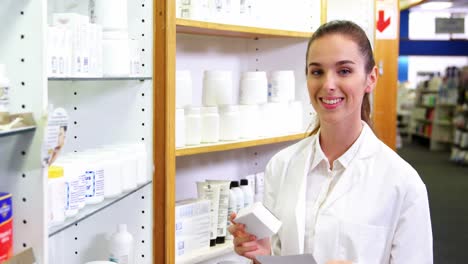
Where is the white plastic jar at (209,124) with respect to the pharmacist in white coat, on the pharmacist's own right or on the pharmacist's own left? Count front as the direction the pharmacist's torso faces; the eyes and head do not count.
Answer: on the pharmacist's own right

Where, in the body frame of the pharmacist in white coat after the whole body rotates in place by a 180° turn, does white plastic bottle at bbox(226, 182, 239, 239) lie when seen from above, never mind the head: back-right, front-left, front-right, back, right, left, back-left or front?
left

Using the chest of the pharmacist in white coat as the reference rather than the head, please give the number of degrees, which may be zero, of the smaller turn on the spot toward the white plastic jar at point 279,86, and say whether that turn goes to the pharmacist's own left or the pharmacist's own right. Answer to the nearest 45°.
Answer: approximately 135° to the pharmacist's own right

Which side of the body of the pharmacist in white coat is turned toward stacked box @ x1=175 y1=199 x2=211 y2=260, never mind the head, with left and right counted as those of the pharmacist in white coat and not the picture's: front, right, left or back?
right

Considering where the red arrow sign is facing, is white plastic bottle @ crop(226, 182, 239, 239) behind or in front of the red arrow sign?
in front

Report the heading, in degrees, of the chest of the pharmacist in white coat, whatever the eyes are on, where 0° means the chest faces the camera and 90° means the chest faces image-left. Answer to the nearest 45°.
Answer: approximately 45°

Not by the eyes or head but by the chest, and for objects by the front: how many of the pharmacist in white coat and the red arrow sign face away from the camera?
0

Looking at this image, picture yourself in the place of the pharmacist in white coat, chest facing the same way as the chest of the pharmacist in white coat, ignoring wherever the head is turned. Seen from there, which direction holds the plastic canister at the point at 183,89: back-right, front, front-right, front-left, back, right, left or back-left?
right

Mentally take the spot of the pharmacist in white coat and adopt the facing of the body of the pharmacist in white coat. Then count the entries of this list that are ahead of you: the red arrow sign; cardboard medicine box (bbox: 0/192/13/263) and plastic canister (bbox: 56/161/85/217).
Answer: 2

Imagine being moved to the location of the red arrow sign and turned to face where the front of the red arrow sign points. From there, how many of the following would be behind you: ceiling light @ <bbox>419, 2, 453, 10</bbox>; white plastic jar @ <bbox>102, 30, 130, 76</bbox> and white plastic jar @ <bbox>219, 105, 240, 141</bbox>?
1

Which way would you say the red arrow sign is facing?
toward the camera

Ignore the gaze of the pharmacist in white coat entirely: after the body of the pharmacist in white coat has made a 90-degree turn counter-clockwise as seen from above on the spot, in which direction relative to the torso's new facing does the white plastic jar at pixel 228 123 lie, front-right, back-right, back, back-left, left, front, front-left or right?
back
